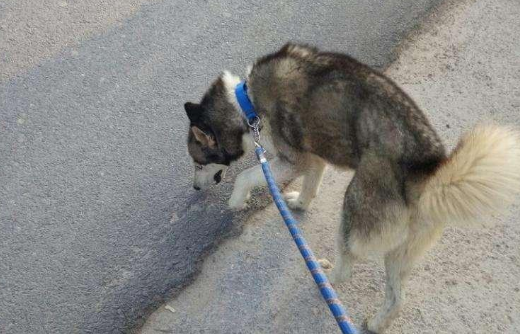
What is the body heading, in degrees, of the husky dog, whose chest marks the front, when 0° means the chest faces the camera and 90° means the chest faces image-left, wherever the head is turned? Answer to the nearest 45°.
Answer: approximately 135°
